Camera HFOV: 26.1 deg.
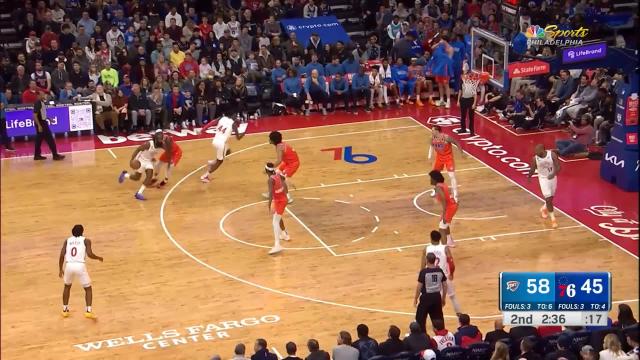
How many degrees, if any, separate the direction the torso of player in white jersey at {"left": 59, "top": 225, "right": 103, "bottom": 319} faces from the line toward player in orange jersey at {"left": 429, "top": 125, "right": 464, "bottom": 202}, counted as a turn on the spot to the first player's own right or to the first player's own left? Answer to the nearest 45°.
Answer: approximately 45° to the first player's own right

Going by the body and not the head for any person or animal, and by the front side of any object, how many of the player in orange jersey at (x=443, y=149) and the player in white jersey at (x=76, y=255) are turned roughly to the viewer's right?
0

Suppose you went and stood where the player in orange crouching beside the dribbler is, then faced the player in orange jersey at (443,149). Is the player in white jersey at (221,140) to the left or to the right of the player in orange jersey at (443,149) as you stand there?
left

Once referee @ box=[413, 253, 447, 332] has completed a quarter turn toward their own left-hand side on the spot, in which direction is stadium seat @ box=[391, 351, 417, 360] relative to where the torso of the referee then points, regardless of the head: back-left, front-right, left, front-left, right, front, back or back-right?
left

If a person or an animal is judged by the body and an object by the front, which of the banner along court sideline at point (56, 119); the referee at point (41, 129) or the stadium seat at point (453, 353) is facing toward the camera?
the banner along court sideline

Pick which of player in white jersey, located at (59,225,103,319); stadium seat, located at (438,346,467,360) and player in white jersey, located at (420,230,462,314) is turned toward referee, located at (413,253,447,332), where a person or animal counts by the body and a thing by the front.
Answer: the stadium seat

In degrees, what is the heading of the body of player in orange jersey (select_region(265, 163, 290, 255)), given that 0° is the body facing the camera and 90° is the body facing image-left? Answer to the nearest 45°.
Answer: approximately 135°

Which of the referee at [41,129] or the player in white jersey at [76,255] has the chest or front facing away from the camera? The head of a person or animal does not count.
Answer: the player in white jersey

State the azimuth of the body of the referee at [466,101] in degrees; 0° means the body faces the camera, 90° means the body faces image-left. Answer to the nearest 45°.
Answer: approximately 45°

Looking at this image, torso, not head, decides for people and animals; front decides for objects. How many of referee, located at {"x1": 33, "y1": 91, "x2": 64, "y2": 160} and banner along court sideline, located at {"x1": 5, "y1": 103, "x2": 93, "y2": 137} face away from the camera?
0

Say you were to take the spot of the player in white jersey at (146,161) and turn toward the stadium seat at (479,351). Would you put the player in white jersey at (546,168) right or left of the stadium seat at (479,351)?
left

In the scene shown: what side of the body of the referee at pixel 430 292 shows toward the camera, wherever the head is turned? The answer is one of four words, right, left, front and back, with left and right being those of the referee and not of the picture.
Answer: back

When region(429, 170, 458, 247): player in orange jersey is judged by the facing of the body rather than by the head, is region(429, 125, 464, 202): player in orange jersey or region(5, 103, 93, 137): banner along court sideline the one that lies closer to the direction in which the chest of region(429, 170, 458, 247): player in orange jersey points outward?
the banner along court sideline

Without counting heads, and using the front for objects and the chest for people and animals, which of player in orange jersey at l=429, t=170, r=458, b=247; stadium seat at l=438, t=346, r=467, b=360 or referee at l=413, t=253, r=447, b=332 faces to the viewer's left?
the player in orange jersey

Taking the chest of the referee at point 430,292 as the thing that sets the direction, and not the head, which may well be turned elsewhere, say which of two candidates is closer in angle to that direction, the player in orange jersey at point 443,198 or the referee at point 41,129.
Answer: the player in orange jersey

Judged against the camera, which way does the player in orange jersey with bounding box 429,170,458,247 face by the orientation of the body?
to the viewer's left

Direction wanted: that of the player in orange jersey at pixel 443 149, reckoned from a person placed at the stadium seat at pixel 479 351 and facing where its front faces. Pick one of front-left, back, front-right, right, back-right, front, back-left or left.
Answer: front

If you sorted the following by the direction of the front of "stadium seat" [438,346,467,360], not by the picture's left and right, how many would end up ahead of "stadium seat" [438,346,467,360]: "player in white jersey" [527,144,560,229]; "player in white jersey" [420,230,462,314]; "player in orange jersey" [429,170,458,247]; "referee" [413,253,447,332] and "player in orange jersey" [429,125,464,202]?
5

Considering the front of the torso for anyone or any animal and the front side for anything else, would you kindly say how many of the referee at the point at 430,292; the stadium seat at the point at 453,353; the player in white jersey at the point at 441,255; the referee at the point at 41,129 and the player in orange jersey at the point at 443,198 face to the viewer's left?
1
